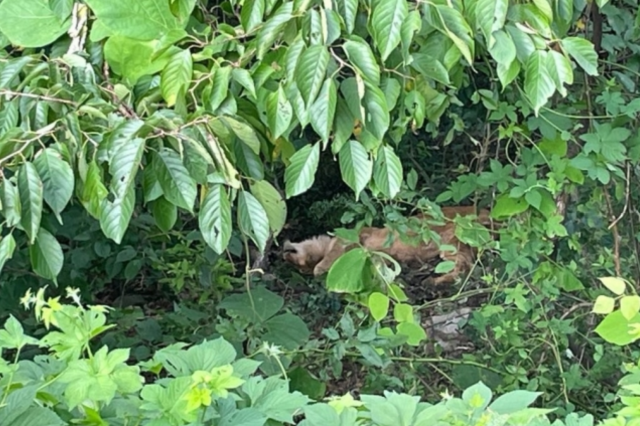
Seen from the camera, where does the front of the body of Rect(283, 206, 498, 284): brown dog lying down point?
to the viewer's left

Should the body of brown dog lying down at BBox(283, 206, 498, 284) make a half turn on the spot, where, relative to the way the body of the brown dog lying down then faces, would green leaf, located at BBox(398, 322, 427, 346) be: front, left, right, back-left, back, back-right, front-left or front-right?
right
